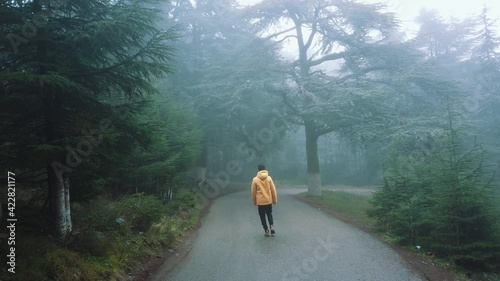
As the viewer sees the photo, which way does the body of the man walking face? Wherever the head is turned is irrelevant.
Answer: away from the camera

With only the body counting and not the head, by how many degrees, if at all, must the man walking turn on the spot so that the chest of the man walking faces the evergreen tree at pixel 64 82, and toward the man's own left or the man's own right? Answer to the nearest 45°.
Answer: approximately 135° to the man's own left

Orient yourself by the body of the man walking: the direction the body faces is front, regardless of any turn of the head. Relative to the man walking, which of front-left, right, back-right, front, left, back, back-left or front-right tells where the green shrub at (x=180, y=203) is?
front-left

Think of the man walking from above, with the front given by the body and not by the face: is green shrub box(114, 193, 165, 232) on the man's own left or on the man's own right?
on the man's own left

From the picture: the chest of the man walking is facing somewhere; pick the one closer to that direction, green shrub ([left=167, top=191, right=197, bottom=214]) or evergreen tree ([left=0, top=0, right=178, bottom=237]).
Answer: the green shrub
